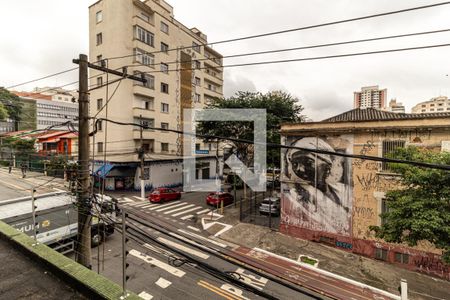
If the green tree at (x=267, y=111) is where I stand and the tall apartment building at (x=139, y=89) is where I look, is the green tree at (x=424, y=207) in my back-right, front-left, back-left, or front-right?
back-left

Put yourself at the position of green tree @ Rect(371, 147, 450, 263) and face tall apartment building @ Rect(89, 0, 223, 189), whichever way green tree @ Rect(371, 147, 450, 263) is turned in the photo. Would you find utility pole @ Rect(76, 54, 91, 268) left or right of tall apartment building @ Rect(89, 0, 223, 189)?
left

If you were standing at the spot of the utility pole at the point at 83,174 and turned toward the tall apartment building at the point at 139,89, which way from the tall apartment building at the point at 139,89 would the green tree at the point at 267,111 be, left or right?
right
